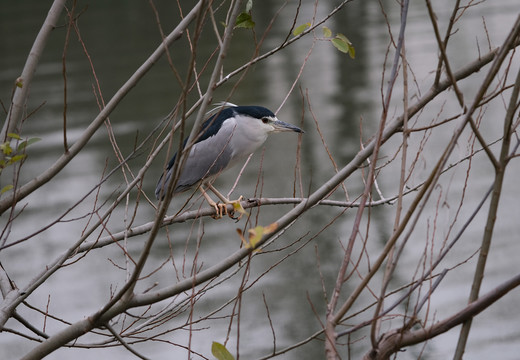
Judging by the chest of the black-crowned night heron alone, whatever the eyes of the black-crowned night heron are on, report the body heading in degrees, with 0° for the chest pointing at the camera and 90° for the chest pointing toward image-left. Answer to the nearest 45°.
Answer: approximately 270°
